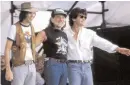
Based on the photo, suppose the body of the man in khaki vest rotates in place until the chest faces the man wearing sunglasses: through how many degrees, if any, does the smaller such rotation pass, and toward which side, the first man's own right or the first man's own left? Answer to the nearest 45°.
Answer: approximately 45° to the first man's own left

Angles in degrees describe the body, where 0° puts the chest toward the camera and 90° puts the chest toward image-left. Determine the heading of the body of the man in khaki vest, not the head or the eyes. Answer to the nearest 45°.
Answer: approximately 315°
